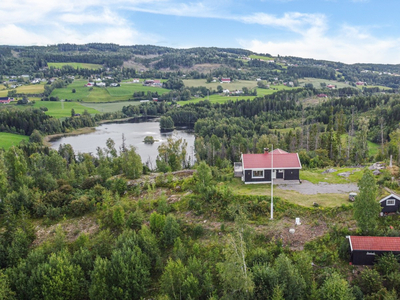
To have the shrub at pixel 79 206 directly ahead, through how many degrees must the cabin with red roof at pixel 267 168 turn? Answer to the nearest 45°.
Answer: approximately 90° to its right

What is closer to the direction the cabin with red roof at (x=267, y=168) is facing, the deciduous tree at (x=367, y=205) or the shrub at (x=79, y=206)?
the deciduous tree

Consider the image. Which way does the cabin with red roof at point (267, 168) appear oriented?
toward the camera

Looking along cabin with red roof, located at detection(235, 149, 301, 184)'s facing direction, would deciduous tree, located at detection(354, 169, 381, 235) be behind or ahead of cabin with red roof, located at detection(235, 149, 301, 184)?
ahead

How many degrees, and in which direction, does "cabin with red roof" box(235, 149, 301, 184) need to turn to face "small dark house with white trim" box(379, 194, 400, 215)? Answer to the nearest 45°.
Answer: approximately 45° to its left
